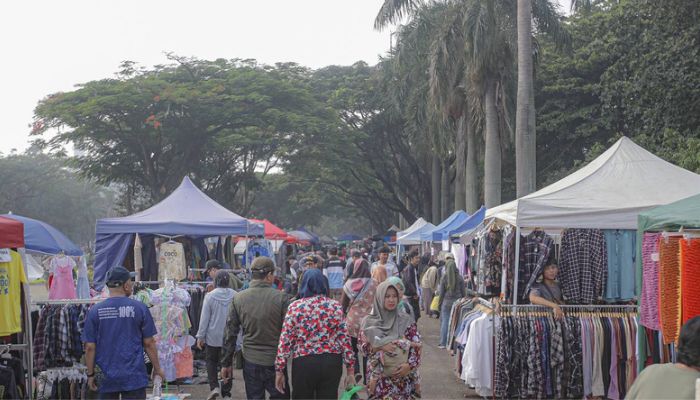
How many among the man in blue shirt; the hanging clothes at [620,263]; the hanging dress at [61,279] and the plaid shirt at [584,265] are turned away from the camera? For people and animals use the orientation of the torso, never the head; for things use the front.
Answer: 1

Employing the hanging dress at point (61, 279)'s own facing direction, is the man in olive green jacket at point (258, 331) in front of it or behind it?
in front

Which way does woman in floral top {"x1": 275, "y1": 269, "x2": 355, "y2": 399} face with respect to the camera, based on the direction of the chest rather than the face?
away from the camera

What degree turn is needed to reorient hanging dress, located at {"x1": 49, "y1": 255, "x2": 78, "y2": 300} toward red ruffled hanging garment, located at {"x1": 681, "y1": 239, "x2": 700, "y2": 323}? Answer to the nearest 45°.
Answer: approximately 45° to its left

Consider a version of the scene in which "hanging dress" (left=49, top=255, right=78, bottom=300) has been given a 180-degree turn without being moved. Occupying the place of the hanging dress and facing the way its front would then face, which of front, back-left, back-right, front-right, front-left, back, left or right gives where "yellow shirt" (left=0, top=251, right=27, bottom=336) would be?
back

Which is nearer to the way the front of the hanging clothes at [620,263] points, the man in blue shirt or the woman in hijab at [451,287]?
the man in blue shirt

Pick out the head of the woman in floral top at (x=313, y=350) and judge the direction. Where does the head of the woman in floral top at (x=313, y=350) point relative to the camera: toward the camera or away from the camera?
away from the camera

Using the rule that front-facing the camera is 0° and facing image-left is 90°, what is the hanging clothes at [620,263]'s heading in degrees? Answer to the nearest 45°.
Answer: approximately 0°

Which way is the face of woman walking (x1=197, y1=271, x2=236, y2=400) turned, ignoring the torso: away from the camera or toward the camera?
away from the camera

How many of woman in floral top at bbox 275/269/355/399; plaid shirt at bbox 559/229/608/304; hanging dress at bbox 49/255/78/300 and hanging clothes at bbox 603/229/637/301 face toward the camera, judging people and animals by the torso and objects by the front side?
3

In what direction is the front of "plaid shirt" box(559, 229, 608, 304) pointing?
toward the camera

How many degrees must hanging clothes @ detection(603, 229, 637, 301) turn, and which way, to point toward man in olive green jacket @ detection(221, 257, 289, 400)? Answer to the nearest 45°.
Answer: approximately 45° to its right

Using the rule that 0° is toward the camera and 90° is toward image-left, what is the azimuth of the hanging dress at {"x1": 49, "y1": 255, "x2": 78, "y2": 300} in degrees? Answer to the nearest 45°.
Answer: approximately 0°

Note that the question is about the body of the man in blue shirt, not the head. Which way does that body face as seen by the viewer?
away from the camera

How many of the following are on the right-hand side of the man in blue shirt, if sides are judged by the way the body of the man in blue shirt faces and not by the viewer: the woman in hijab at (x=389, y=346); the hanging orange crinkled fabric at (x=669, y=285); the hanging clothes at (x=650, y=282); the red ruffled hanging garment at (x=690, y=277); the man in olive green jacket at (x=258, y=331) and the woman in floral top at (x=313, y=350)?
6
